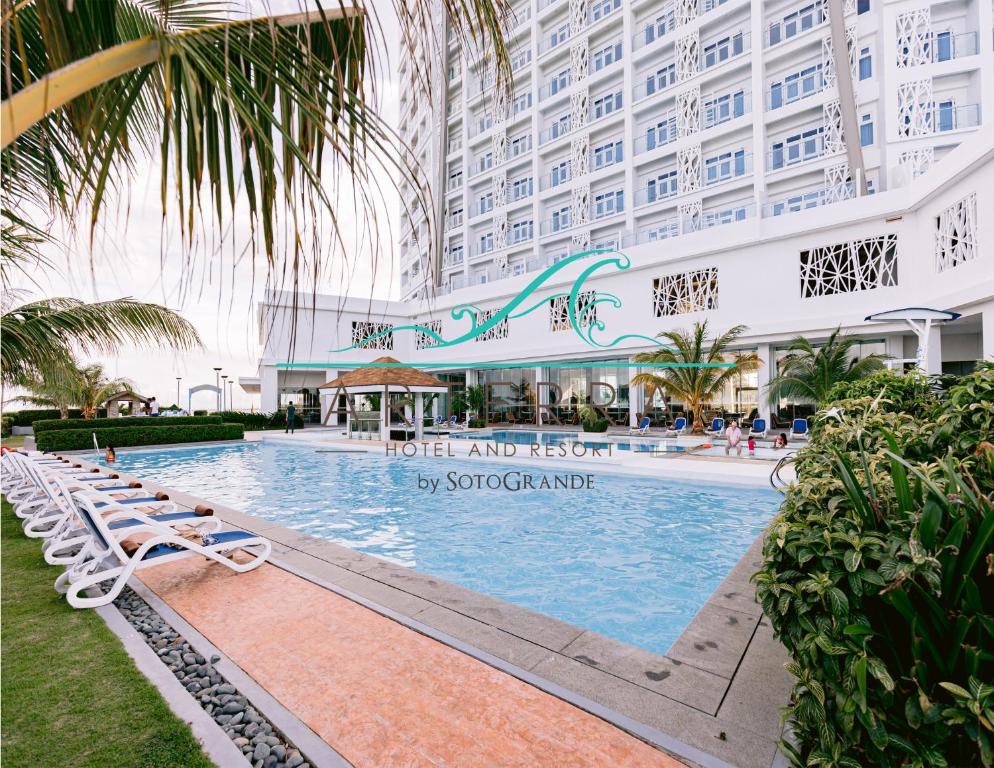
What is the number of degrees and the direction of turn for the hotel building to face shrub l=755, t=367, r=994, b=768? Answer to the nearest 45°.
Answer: approximately 45° to its left

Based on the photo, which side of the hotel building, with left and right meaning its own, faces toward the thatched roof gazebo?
front

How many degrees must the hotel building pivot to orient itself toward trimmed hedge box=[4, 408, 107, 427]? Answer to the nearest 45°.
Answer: approximately 45° to its right

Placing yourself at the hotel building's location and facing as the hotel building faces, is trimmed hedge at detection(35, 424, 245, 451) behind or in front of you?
in front

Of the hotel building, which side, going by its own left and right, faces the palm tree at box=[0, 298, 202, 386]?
front

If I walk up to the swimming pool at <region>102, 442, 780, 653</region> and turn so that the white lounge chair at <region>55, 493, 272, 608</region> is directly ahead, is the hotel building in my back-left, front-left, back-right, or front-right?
back-right

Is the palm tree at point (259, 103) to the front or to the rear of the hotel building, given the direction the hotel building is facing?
to the front
